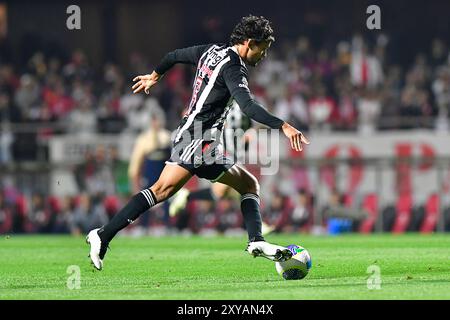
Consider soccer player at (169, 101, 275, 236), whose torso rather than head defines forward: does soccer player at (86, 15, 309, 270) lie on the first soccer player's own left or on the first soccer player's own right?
on the first soccer player's own right

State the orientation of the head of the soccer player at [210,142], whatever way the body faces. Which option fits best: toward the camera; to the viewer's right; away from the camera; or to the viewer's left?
to the viewer's right
